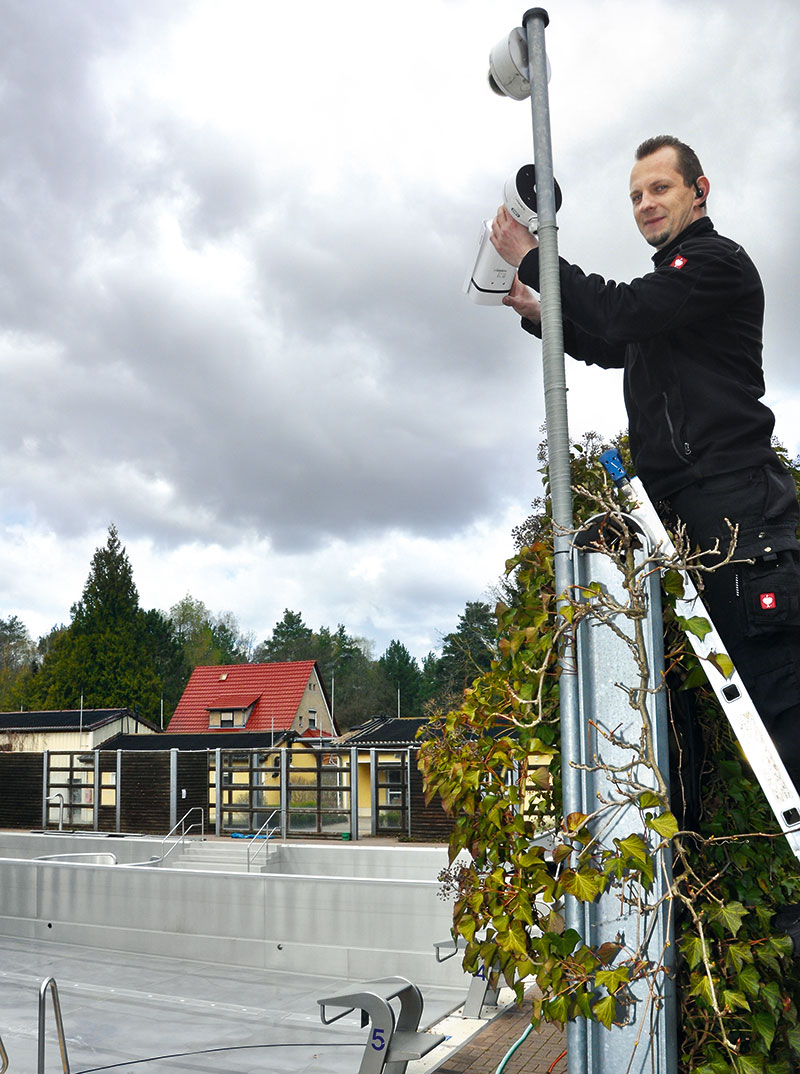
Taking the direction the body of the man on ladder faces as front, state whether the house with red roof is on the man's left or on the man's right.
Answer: on the man's right

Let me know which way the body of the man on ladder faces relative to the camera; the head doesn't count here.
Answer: to the viewer's left
